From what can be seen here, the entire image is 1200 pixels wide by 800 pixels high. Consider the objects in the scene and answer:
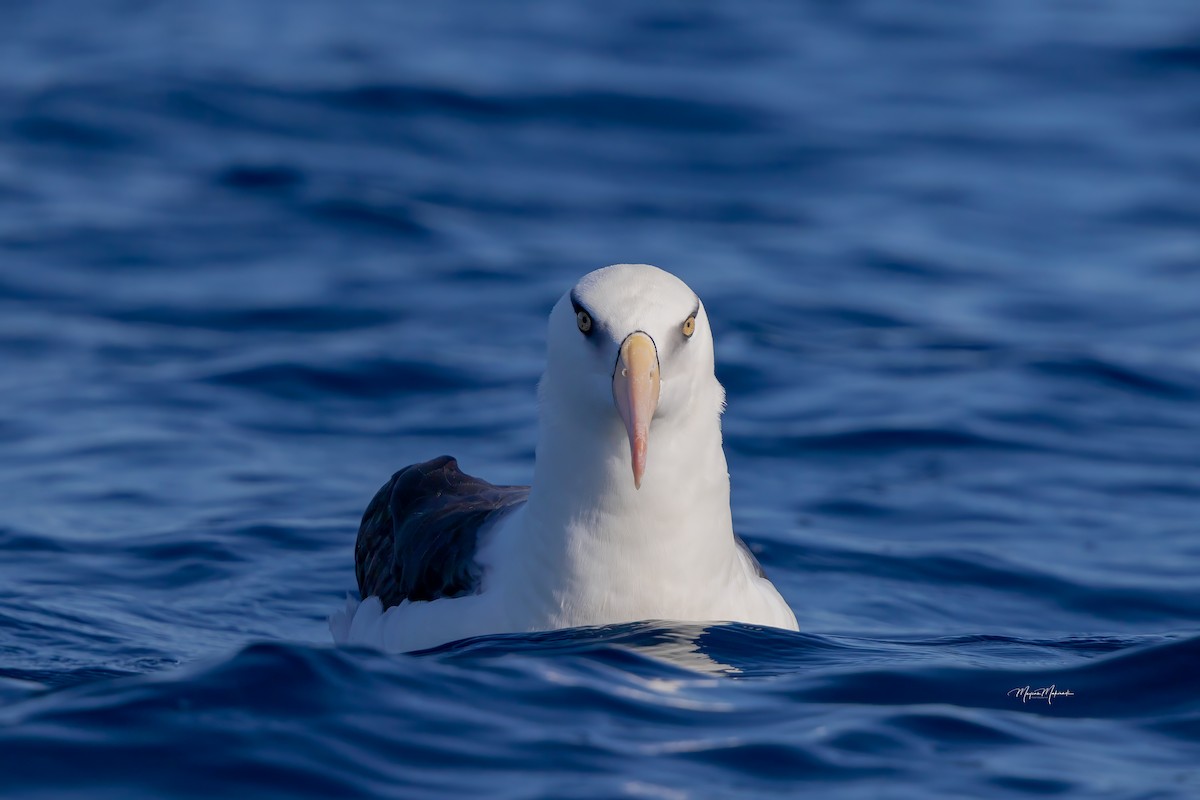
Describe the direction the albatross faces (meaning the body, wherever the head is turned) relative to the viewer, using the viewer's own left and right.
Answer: facing the viewer and to the right of the viewer
